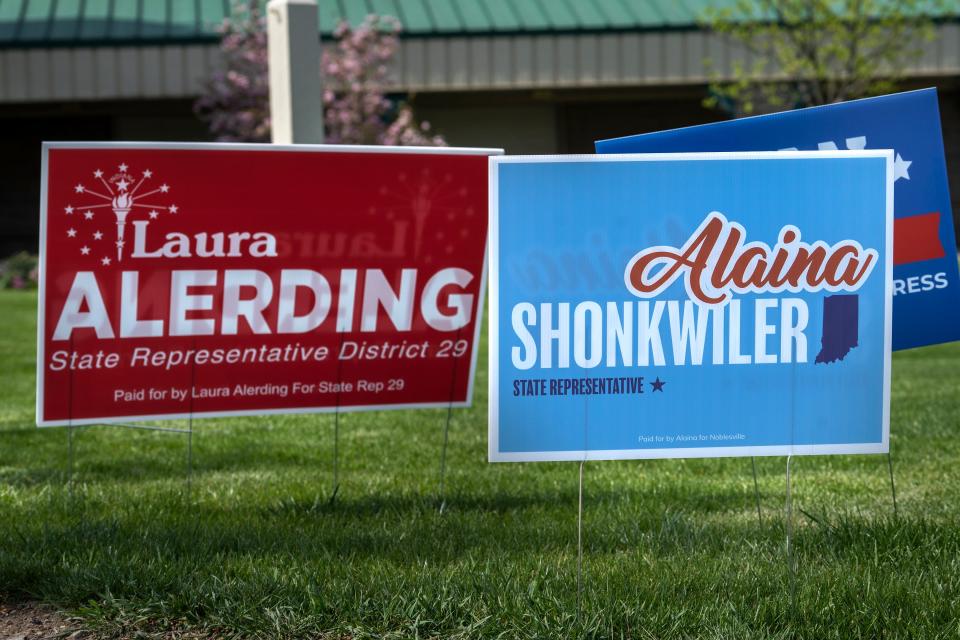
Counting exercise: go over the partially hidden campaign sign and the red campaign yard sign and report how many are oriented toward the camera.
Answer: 2

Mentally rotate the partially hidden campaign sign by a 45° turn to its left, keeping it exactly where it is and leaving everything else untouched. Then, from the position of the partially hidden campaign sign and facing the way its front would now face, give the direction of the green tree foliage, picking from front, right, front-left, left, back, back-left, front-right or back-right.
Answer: back-left

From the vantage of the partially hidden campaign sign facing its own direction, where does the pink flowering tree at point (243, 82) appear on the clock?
The pink flowering tree is roughly at 5 o'clock from the partially hidden campaign sign.

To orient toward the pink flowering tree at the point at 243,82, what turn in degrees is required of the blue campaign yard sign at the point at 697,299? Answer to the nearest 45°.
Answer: approximately 135° to its right

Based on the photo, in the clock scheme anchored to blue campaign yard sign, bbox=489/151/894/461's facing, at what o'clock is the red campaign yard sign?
The red campaign yard sign is roughly at 4 o'clock from the blue campaign yard sign.

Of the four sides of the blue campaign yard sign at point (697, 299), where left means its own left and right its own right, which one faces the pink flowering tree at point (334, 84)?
back

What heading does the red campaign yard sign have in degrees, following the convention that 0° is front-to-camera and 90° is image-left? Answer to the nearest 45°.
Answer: approximately 0°

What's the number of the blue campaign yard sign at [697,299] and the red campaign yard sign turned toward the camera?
2

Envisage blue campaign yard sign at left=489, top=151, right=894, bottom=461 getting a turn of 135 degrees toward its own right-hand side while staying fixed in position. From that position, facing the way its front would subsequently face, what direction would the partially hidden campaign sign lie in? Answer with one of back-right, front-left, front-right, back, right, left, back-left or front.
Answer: right

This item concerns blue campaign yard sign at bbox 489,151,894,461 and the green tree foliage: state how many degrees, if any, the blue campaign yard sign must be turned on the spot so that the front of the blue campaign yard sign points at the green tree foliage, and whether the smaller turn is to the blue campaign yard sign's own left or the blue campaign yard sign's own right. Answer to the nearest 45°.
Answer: approximately 180°
